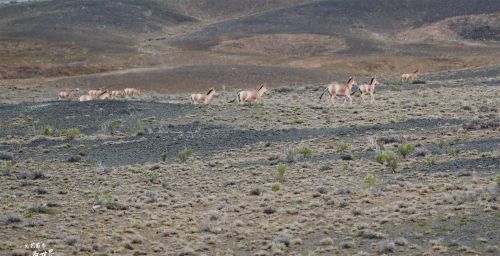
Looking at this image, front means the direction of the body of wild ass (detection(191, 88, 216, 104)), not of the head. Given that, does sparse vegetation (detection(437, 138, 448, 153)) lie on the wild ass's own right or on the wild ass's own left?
on the wild ass's own right

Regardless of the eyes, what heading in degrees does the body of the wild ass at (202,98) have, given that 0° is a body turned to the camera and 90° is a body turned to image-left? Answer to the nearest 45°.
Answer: approximately 270°

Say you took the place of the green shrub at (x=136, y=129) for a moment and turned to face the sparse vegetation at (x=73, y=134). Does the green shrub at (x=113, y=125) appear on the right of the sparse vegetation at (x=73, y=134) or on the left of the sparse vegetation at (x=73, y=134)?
right

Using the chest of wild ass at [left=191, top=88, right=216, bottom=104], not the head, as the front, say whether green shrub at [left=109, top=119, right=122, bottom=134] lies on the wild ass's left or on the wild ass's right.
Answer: on the wild ass's right

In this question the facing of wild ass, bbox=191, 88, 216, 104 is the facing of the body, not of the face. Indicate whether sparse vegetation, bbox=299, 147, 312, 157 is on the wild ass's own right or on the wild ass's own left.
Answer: on the wild ass's own right

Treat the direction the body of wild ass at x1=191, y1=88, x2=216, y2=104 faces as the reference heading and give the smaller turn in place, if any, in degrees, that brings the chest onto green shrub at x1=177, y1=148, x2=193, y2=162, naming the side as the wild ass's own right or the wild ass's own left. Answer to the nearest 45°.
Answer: approximately 90° to the wild ass's own right

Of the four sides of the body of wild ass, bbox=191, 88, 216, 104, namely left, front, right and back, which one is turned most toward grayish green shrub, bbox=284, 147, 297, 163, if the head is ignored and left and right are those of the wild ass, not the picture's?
right

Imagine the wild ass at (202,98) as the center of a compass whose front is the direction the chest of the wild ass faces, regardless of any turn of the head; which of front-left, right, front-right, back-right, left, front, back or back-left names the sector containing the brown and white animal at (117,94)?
back-left

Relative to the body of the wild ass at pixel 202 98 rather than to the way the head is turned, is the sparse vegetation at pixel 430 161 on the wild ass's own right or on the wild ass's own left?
on the wild ass's own right
